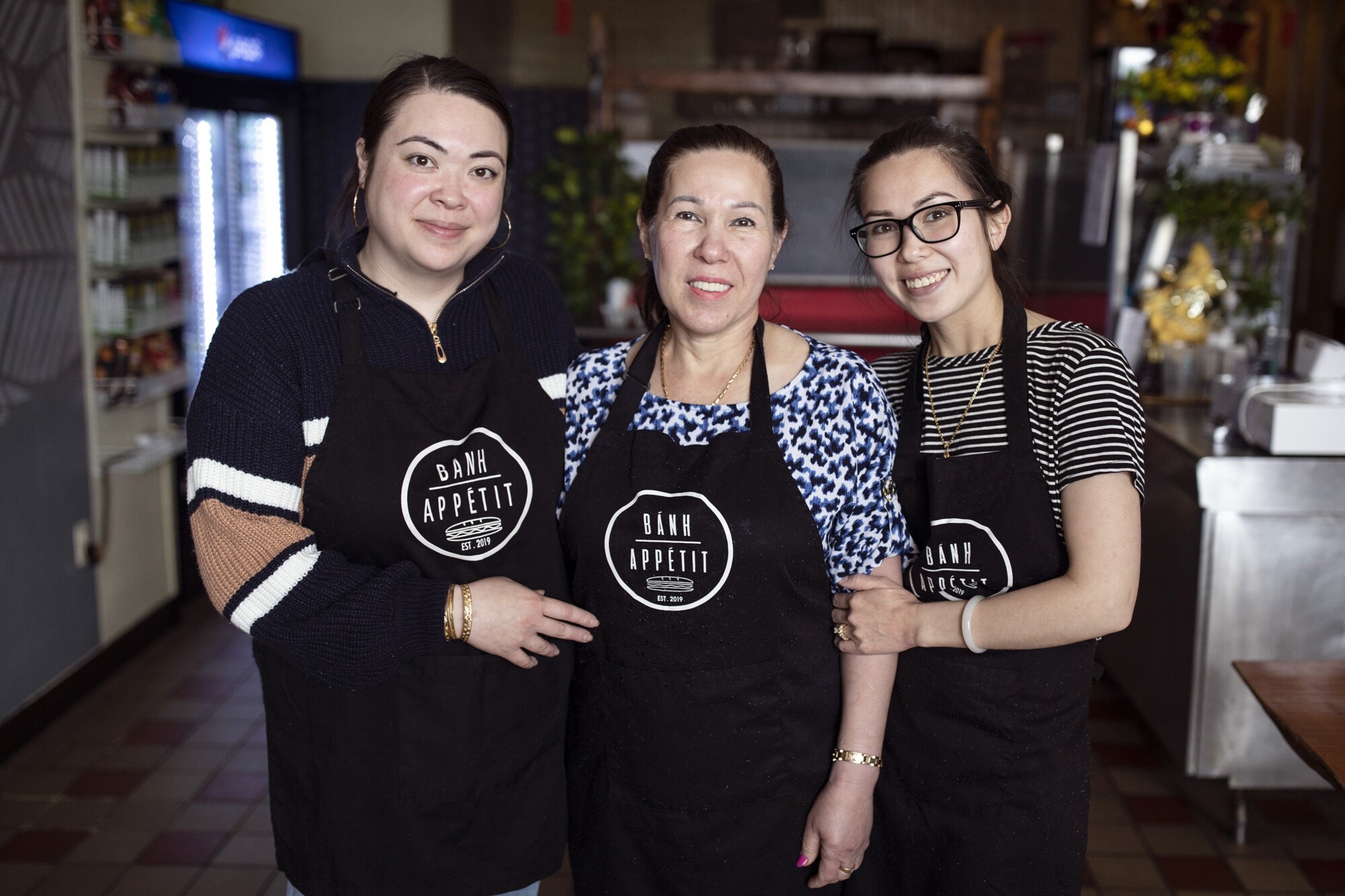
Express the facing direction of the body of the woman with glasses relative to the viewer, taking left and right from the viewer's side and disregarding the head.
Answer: facing the viewer and to the left of the viewer

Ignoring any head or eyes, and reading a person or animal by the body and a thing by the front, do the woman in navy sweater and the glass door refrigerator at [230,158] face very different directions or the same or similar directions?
same or similar directions

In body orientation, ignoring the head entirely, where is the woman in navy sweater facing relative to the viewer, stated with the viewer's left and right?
facing the viewer and to the right of the viewer

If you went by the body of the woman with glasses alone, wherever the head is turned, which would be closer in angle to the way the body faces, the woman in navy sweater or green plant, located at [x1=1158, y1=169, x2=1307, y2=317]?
the woman in navy sweater

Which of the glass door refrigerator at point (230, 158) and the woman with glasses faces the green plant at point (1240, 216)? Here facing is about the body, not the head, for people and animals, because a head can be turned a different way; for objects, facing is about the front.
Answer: the glass door refrigerator

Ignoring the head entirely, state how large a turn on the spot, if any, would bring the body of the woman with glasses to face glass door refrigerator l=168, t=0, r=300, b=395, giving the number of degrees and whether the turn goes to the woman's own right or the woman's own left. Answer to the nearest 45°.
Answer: approximately 90° to the woman's own right

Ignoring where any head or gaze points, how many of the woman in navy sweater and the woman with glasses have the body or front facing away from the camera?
0

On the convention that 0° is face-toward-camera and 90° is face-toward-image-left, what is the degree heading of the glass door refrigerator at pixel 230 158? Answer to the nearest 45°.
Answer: approximately 315°

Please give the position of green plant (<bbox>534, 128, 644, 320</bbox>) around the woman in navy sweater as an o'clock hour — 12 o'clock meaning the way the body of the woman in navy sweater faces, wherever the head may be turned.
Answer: The green plant is roughly at 8 o'clock from the woman in navy sweater.

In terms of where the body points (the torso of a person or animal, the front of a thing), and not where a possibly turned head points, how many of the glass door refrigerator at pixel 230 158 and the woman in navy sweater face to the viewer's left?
0

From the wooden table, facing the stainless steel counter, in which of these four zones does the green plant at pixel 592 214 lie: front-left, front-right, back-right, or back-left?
front-left

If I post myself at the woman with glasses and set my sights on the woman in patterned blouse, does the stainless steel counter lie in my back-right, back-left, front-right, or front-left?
back-right

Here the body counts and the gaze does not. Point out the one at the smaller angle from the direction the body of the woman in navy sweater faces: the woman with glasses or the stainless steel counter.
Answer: the woman with glasses
